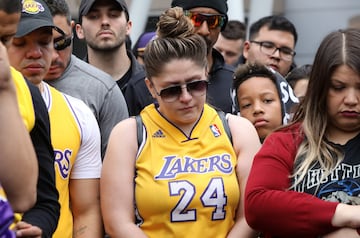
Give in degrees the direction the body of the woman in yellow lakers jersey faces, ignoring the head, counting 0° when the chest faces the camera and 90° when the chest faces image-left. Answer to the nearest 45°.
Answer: approximately 0°

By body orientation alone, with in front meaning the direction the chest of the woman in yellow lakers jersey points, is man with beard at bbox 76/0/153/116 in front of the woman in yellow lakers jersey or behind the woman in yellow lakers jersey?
behind

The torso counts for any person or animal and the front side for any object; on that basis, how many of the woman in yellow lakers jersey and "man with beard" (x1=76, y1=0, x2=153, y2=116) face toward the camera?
2

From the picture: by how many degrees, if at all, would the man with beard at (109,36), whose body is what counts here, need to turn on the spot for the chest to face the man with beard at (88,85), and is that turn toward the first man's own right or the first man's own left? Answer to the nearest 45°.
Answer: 0° — they already face them

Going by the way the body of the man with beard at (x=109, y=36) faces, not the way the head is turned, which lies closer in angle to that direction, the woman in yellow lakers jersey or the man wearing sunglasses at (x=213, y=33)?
the woman in yellow lakers jersey

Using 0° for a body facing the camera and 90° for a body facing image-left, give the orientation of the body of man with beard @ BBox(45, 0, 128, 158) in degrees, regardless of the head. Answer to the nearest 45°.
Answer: approximately 45°
